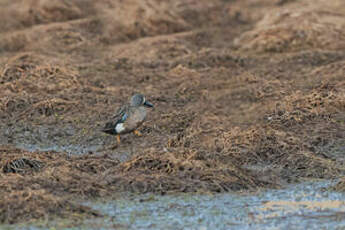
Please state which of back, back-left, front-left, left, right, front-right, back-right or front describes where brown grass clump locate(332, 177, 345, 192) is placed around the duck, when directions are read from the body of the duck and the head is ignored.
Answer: front-right

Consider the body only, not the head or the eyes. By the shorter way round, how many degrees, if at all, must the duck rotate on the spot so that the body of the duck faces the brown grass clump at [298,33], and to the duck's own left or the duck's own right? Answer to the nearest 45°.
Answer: approximately 45° to the duck's own left

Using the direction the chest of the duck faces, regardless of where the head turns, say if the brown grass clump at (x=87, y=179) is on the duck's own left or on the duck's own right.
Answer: on the duck's own right

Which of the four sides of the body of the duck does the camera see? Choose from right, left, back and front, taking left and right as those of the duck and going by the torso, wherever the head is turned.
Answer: right
